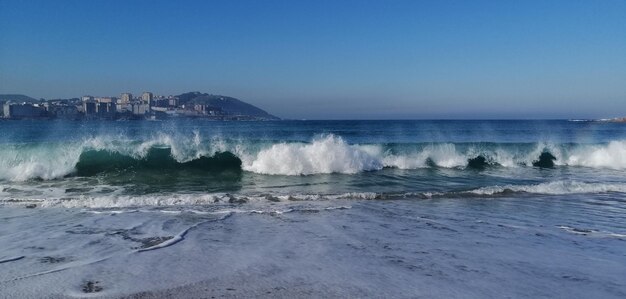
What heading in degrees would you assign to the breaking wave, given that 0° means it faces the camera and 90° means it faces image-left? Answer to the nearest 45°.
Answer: approximately 0°
